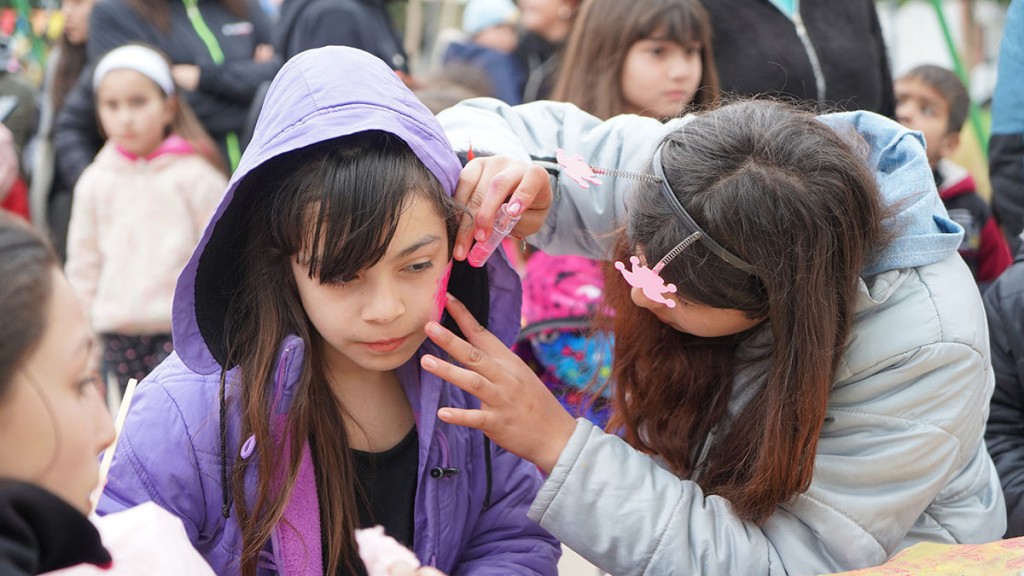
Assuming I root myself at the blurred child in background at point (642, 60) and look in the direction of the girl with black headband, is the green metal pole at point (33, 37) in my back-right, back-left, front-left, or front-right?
back-right

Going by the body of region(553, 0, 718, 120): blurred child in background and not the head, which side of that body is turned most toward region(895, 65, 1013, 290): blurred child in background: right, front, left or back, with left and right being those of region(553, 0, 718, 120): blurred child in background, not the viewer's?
left

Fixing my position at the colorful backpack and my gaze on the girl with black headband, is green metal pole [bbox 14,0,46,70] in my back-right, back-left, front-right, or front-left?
back-right

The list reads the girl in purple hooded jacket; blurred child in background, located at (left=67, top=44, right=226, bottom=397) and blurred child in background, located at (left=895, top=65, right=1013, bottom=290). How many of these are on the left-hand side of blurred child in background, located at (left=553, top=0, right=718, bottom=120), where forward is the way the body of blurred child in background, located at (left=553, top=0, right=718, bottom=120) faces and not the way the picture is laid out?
1

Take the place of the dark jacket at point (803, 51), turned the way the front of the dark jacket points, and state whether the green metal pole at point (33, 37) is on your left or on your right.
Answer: on your right

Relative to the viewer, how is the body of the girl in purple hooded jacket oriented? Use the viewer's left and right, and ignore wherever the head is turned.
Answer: facing the viewer and to the right of the viewer

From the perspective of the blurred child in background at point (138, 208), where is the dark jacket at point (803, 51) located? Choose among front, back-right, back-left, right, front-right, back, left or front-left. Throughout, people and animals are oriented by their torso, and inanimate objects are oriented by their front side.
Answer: front-left

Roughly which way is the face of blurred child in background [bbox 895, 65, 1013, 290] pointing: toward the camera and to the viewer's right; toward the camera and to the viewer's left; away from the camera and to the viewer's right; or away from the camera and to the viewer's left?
toward the camera and to the viewer's left

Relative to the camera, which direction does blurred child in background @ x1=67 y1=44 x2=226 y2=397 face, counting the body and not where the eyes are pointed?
toward the camera

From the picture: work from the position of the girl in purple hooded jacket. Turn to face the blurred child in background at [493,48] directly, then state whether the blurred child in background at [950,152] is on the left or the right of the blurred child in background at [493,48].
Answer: right
